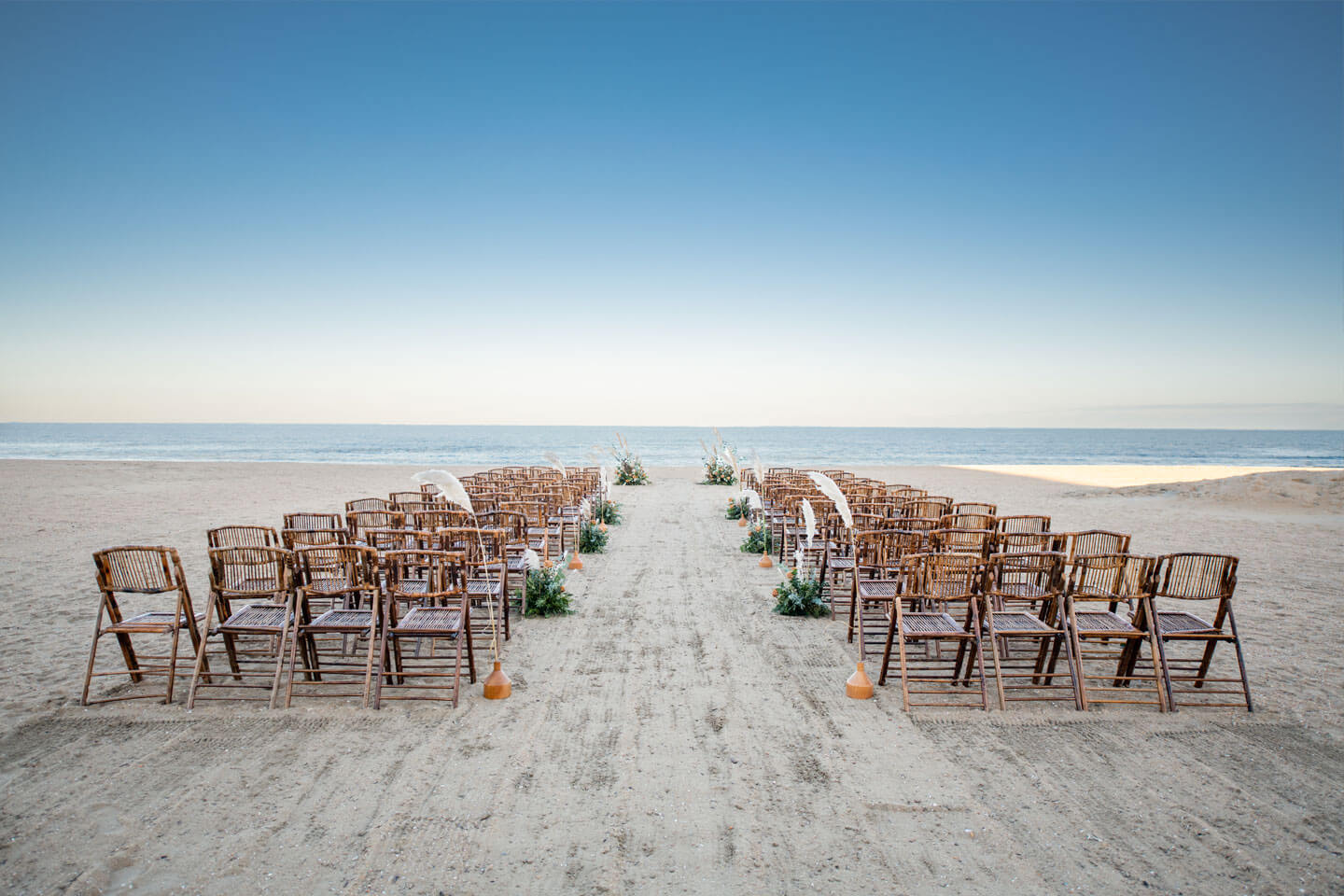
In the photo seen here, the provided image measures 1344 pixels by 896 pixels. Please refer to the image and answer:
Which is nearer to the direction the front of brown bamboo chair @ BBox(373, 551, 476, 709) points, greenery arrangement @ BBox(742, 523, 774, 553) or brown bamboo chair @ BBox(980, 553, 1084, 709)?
the greenery arrangement

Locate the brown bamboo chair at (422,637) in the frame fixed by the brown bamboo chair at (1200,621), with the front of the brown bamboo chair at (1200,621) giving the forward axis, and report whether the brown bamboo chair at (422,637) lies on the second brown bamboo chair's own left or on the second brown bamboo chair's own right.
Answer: on the second brown bamboo chair's own left

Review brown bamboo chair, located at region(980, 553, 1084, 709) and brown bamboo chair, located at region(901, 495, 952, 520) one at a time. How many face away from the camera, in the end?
2

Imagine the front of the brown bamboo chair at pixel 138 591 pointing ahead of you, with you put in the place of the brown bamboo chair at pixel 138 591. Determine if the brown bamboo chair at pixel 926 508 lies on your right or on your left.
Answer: on your right

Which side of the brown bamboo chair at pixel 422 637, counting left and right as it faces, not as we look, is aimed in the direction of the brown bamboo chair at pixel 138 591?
left

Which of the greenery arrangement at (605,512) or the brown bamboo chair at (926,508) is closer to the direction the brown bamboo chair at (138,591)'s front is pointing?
the greenery arrangement

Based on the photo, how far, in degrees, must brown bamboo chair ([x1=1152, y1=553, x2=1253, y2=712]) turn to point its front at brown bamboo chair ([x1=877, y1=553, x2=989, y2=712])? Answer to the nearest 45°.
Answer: approximately 90° to its left

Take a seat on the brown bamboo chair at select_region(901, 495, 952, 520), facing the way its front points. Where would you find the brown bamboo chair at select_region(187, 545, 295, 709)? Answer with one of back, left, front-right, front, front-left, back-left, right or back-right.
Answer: back-left

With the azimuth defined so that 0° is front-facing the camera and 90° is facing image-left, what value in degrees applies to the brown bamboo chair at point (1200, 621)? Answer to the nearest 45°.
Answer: approximately 135°

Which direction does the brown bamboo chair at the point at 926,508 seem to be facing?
away from the camera

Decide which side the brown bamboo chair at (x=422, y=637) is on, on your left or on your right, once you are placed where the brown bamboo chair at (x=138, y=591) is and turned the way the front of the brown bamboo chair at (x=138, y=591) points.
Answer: on your right

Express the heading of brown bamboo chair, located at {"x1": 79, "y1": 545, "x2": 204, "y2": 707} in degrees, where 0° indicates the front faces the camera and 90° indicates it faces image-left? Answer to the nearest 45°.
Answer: approximately 225°

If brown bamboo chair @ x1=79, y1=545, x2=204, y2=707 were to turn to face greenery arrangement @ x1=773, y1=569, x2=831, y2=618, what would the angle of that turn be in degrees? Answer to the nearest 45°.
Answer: approximately 45° to its right

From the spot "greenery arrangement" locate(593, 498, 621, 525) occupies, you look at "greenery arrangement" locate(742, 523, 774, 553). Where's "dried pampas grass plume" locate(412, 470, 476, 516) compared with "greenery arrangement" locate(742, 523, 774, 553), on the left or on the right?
right

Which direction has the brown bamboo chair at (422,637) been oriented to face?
away from the camera

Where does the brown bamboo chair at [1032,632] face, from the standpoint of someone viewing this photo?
facing away from the viewer

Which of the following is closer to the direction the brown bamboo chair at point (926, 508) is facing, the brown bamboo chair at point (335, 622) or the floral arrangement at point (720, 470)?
the floral arrangement

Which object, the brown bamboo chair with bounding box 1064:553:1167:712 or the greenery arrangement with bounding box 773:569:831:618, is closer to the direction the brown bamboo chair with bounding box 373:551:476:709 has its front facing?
the greenery arrangement

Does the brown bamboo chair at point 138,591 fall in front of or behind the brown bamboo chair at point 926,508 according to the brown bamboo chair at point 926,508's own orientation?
behind

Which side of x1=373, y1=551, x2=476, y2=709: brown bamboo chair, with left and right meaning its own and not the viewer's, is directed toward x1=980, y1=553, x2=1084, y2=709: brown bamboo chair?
right

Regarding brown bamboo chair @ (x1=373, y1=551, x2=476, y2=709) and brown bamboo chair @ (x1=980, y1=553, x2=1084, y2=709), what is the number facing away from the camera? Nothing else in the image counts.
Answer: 2
